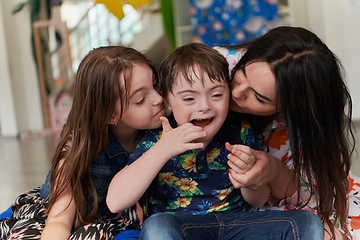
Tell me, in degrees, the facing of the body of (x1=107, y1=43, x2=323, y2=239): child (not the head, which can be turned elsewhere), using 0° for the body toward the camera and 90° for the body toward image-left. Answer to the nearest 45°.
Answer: approximately 0°
